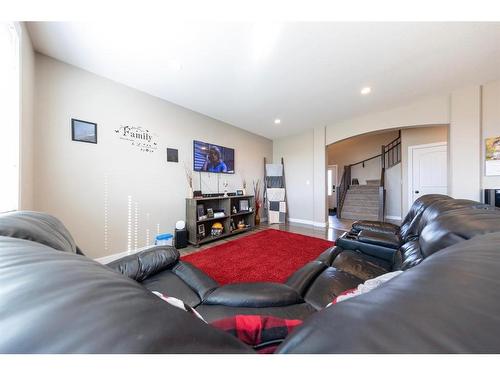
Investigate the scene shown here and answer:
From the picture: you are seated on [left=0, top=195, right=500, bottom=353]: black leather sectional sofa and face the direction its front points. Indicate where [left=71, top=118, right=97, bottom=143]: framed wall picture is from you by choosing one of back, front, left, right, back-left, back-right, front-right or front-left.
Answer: front-left

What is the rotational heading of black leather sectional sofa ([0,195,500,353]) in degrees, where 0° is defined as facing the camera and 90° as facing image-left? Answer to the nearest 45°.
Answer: approximately 180°

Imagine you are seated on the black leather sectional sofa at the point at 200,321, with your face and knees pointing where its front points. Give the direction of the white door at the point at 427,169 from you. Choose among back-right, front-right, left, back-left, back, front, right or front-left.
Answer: front-right

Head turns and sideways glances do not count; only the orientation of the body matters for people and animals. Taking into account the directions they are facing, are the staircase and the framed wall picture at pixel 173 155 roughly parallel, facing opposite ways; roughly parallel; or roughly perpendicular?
roughly perpendicular

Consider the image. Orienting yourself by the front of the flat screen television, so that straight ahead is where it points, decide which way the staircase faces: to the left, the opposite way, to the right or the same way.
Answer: to the right

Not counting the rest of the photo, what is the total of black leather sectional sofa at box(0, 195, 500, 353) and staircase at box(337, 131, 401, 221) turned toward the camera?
1

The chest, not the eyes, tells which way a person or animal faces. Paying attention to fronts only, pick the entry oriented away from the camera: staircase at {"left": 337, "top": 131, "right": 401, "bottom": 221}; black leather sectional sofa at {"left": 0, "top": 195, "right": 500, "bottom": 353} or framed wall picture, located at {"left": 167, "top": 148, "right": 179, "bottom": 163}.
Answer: the black leather sectional sofa

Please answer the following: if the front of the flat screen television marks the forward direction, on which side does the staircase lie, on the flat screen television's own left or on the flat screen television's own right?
on the flat screen television's own left

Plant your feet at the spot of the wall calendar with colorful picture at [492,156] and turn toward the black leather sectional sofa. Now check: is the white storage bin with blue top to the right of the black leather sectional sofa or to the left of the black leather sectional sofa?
right

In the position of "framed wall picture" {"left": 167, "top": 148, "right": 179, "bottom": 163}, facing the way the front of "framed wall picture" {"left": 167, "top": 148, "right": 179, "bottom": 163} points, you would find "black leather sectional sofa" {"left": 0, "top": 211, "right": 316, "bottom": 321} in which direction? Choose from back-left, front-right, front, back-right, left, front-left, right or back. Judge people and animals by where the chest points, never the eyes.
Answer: front-right

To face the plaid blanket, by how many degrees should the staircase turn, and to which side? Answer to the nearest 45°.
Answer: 0° — it already faces it

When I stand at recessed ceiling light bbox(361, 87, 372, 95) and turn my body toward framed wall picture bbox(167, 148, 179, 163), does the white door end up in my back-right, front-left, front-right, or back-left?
back-right
